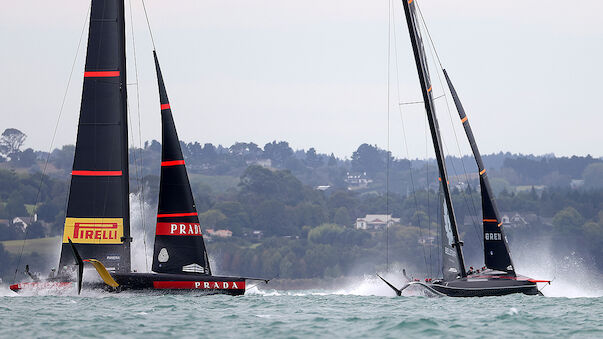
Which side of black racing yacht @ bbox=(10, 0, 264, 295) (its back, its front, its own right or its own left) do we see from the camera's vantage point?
right
